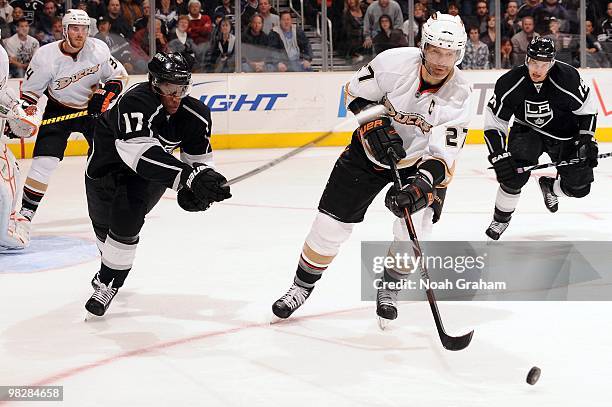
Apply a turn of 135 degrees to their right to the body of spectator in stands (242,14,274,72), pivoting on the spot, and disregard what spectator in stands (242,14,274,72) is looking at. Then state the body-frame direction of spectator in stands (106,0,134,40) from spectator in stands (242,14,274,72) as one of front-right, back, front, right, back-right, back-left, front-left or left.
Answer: front-left

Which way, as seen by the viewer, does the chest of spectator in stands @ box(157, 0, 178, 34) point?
toward the camera

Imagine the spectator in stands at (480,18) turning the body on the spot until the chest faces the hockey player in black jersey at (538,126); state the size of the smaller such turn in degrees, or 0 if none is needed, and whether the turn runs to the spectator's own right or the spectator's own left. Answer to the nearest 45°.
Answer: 0° — they already face them

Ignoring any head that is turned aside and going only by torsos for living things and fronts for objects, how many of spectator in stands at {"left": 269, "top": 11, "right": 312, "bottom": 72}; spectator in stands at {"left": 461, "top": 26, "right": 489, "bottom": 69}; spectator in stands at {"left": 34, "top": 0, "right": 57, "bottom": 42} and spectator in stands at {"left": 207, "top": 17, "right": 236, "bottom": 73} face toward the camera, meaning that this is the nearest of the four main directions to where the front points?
4

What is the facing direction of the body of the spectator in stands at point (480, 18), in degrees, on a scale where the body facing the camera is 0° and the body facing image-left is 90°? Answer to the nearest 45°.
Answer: approximately 0°

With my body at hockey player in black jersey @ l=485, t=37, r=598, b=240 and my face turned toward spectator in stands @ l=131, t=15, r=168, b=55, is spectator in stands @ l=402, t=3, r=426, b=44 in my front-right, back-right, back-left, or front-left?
front-right

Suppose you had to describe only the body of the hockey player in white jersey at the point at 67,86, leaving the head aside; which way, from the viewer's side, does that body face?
toward the camera

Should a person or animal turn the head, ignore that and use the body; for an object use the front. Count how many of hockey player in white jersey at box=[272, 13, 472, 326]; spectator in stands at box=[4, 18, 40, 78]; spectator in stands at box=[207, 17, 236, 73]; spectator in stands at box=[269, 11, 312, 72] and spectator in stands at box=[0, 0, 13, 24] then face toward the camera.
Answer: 5

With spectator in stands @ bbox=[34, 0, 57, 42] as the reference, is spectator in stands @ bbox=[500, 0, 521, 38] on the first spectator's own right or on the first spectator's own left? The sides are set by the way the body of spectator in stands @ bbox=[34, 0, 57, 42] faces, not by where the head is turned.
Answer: on the first spectator's own left

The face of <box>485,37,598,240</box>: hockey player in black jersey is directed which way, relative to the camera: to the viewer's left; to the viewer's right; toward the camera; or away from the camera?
toward the camera

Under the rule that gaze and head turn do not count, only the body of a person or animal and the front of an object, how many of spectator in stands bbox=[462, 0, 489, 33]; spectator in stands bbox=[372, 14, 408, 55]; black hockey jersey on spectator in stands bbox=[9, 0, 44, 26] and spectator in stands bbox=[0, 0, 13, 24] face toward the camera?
4

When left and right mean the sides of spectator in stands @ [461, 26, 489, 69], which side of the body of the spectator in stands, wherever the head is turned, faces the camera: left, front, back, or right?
front

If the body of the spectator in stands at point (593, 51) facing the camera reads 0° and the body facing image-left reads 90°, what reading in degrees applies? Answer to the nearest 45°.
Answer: approximately 45°

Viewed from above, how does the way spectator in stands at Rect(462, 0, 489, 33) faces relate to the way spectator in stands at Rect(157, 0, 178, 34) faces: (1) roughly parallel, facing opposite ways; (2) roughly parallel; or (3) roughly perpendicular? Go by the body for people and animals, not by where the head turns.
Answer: roughly parallel

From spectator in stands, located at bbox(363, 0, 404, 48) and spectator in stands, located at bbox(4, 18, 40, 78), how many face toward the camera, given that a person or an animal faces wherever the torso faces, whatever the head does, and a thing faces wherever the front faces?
2

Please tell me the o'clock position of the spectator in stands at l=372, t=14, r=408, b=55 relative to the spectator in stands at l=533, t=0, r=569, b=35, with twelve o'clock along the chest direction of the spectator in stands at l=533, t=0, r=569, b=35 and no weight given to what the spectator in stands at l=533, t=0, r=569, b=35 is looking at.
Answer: the spectator in stands at l=372, t=14, r=408, b=55 is roughly at 2 o'clock from the spectator in stands at l=533, t=0, r=569, b=35.

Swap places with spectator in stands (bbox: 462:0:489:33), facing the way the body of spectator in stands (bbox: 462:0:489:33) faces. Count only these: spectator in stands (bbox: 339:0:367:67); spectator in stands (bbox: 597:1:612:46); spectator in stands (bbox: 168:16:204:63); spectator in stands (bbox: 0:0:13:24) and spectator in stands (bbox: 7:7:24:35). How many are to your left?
1

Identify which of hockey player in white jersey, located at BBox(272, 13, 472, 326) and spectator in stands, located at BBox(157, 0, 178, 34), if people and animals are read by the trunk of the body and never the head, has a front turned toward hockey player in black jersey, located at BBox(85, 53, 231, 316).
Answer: the spectator in stands
